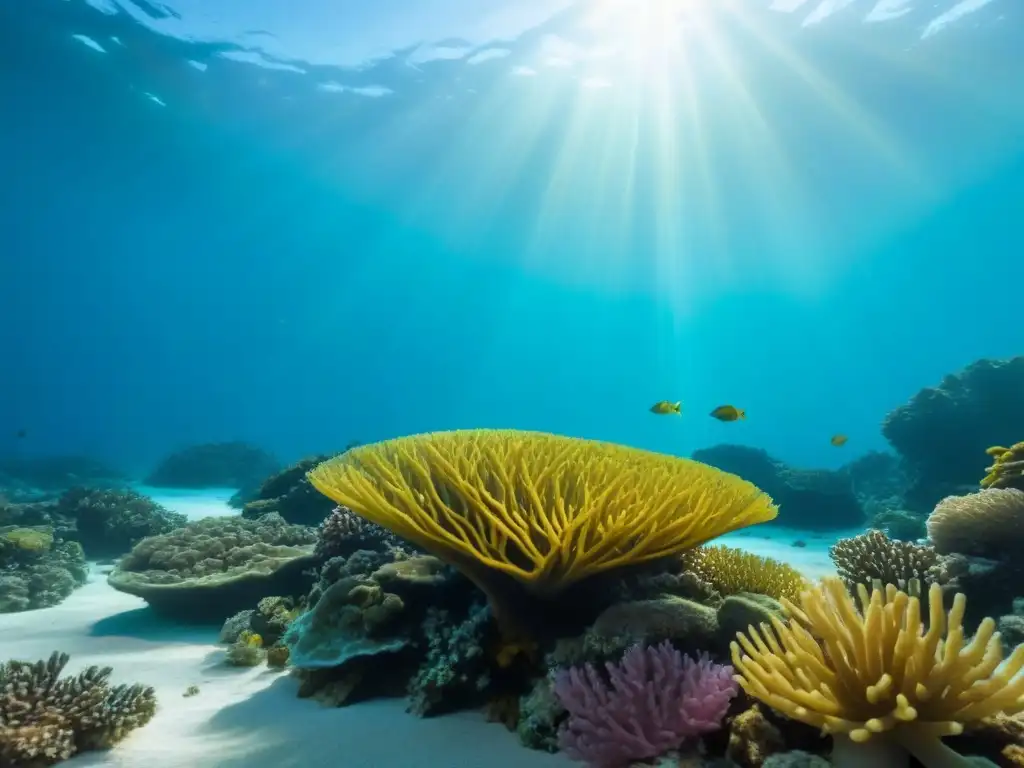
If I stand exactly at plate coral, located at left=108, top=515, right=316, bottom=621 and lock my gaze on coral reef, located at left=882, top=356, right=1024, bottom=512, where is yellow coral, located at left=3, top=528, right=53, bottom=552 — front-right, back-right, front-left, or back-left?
back-left

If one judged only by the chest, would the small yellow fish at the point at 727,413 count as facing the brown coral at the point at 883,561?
no

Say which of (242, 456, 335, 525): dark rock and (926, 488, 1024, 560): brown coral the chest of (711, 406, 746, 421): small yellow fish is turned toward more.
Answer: the dark rock

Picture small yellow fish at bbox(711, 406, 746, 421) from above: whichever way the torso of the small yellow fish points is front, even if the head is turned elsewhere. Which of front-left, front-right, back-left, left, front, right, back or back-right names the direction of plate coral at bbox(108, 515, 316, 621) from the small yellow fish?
front-left

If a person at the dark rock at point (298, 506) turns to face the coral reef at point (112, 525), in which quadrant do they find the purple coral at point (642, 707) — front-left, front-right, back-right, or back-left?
back-left

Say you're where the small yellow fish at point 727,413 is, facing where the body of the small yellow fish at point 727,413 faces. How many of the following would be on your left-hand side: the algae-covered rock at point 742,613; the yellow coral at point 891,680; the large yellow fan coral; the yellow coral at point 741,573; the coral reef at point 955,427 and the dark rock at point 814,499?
4

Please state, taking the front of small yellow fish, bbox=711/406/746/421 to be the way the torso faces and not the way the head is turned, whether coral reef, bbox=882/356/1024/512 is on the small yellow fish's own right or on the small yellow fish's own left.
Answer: on the small yellow fish's own right

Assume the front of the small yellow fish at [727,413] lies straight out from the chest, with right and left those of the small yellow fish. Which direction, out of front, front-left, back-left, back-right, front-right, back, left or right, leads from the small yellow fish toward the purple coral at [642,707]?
left

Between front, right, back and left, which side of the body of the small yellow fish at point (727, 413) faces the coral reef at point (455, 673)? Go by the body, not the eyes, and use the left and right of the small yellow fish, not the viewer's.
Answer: left

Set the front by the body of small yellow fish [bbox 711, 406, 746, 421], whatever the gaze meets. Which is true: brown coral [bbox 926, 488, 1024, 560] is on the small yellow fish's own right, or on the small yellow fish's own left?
on the small yellow fish's own left

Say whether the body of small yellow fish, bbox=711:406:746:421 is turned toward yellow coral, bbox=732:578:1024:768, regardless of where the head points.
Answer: no

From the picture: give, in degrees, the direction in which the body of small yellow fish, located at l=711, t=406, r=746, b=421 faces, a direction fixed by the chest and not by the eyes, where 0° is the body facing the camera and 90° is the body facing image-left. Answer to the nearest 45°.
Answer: approximately 90°

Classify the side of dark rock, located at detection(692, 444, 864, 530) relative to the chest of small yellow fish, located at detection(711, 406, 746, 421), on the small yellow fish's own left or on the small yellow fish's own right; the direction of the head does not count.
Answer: on the small yellow fish's own right
